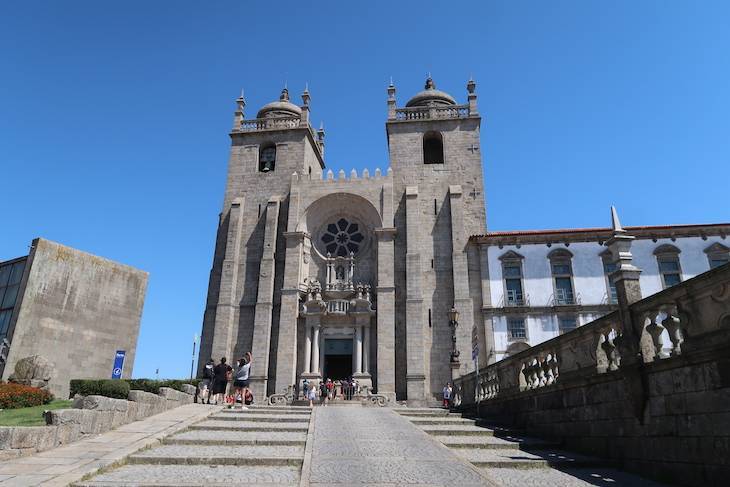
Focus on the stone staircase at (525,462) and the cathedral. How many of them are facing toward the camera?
2

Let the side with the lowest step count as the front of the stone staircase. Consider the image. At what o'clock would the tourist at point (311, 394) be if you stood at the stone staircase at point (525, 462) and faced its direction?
The tourist is roughly at 5 o'clock from the stone staircase.

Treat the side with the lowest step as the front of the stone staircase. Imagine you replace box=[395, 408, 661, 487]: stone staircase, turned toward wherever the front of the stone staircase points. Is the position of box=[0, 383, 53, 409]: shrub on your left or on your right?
on your right

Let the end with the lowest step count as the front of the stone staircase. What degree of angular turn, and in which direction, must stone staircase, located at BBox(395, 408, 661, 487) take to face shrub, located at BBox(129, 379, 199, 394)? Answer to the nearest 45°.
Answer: approximately 135° to its right

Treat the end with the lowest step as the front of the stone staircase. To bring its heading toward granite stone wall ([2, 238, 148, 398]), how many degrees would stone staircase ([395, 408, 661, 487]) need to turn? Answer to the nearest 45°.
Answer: approximately 135° to its right

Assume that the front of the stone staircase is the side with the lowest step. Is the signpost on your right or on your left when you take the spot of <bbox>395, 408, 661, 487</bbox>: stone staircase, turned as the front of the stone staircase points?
on your right

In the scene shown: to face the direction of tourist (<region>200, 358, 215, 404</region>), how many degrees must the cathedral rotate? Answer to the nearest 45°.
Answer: approximately 45° to its right
